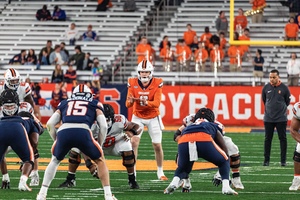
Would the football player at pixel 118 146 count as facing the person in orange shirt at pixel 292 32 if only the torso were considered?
no

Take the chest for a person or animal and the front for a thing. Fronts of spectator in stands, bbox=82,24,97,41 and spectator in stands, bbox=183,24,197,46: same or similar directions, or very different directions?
same or similar directions

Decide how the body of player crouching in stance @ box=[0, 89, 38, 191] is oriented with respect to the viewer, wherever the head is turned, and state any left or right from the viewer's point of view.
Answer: facing away from the viewer

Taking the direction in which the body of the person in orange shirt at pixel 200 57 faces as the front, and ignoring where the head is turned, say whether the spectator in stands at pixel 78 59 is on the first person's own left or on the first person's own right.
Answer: on the first person's own right

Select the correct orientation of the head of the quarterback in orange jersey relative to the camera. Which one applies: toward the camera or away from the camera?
toward the camera

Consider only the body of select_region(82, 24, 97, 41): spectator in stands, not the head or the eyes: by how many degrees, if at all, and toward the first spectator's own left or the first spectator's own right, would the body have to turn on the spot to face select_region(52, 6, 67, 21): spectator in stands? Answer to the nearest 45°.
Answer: approximately 135° to the first spectator's own right

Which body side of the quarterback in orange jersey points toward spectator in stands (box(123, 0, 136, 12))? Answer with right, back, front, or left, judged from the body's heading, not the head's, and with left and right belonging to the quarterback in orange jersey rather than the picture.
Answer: back

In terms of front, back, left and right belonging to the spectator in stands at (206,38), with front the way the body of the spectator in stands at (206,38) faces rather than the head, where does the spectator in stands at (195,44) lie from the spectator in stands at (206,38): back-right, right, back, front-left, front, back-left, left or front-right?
right

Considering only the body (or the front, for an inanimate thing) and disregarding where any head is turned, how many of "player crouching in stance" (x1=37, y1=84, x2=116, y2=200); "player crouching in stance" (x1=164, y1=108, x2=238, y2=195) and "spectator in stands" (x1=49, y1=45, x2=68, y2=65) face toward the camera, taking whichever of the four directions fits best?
1

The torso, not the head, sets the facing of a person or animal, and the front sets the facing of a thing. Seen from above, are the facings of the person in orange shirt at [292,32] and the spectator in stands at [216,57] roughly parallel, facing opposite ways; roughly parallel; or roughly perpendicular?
roughly parallel

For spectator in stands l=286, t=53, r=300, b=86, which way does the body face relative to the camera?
toward the camera

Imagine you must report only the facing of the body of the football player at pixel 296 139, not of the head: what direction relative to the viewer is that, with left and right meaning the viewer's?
facing the viewer and to the left of the viewer

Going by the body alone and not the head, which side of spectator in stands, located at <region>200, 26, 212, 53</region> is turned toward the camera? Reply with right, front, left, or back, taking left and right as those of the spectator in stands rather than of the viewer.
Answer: front

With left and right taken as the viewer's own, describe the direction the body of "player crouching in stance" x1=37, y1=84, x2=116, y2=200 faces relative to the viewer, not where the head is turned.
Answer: facing away from the viewer

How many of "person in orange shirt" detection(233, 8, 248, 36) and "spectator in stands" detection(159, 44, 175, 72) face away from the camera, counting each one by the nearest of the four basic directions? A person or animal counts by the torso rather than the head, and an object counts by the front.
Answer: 0

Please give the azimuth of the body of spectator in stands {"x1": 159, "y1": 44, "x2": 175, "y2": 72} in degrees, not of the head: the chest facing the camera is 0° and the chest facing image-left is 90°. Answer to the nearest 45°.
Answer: approximately 0°

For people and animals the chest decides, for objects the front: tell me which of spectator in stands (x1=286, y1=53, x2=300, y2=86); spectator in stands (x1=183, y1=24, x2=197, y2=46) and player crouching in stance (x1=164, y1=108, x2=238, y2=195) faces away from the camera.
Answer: the player crouching in stance

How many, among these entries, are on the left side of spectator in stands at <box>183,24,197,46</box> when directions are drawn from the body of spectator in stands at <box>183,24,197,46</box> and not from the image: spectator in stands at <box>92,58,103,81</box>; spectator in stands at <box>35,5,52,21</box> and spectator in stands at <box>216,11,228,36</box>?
1

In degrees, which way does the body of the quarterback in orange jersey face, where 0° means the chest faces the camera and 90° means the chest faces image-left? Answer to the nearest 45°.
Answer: approximately 0°
